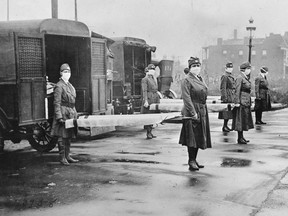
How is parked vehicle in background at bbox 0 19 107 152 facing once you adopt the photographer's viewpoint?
facing away from the viewer and to the left of the viewer

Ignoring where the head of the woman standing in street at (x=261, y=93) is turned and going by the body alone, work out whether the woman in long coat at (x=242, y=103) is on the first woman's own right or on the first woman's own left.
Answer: on the first woman's own right

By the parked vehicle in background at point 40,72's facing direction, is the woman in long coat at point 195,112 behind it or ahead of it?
behind

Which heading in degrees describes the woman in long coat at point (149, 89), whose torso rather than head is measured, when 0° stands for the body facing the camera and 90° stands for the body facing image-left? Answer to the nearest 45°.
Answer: approximately 315°

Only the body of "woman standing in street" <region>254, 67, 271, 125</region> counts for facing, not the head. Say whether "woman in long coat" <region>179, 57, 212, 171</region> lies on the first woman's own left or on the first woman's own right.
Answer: on the first woman's own right

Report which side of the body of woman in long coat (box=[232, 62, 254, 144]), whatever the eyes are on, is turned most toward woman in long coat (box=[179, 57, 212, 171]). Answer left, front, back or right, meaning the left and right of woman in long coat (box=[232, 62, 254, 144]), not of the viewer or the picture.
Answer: right

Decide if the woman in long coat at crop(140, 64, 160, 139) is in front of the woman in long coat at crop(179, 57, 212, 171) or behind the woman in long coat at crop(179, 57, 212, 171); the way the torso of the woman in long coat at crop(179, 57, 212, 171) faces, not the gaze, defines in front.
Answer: behind

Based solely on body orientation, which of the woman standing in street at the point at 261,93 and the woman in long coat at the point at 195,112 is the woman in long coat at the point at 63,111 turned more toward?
the woman in long coat

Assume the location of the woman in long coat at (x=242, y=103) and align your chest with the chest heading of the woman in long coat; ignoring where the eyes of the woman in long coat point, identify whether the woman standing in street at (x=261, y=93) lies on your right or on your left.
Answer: on your left

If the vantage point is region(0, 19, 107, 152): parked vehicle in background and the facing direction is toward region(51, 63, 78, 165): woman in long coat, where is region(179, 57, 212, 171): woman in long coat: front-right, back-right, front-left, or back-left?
front-left
